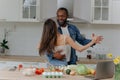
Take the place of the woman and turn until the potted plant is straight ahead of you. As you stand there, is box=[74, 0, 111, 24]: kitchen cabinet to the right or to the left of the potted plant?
right

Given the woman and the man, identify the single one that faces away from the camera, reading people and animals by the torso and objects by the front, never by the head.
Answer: the woman

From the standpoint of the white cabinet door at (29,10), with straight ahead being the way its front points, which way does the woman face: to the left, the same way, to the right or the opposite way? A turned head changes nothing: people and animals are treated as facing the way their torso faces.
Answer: the opposite way

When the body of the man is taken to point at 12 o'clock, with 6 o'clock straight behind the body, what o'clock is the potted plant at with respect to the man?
The potted plant is roughly at 3 o'clock from the man.

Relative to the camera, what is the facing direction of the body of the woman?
away from the camera

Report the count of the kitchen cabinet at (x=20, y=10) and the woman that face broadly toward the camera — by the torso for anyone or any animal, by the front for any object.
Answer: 1

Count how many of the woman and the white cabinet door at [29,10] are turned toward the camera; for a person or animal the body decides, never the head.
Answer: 1

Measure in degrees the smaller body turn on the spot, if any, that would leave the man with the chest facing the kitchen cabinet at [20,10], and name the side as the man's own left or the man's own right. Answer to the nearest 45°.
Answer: approximately 90° to the man's own right
